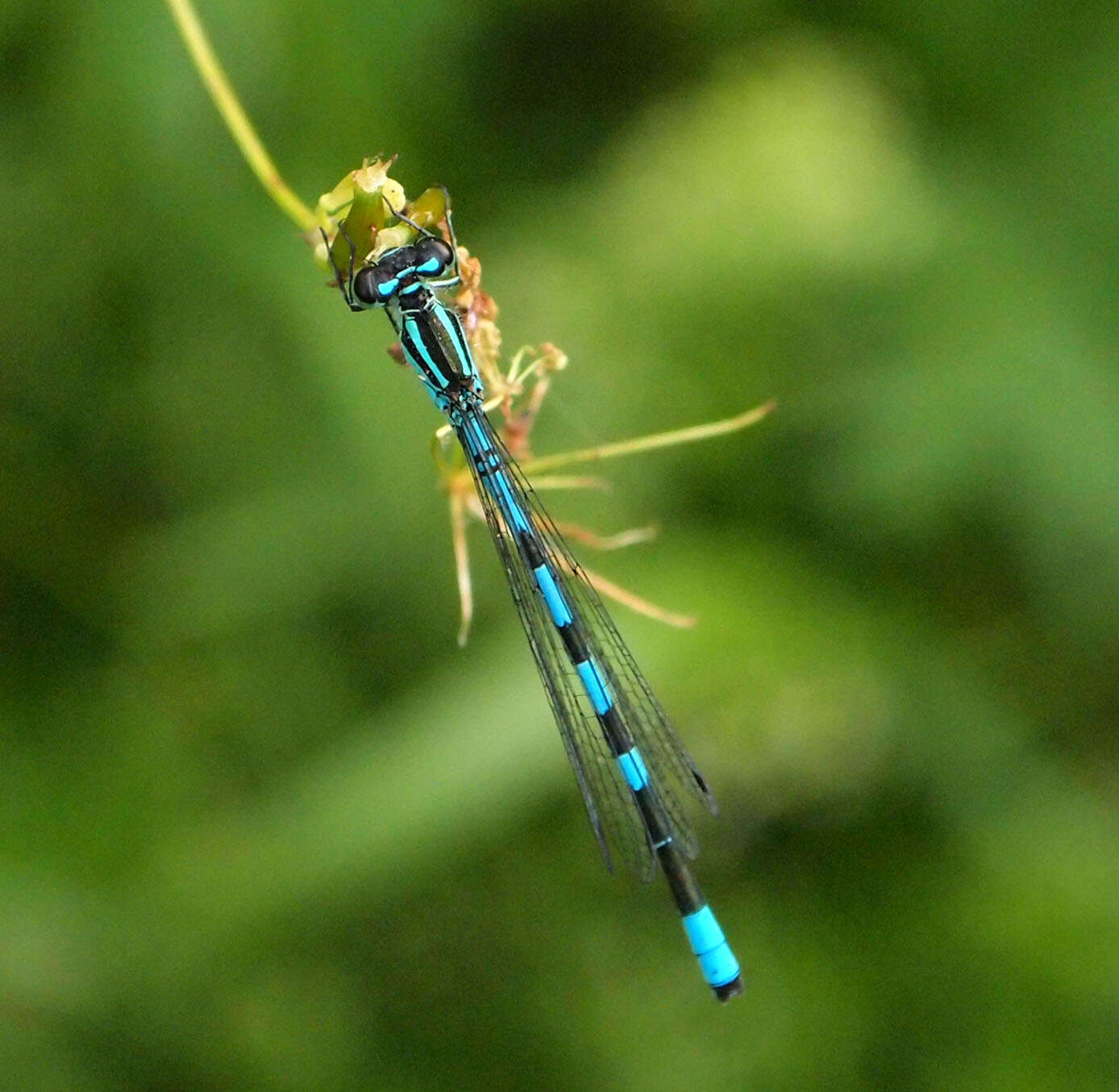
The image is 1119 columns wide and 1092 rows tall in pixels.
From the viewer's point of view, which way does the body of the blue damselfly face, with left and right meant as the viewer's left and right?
facing away from the viewer and to the left of the viewer
